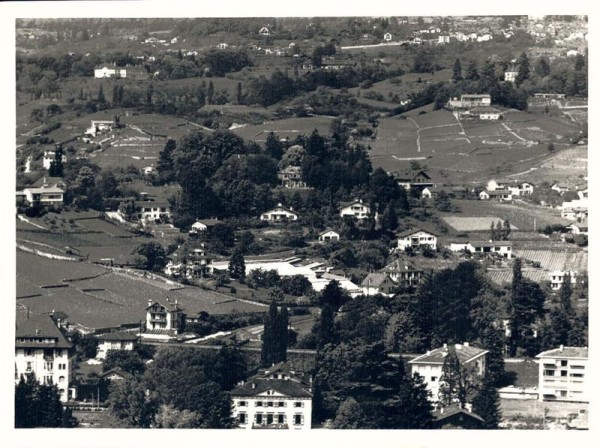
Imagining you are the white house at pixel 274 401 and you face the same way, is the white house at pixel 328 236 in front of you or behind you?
behind

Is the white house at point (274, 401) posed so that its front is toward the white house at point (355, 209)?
no

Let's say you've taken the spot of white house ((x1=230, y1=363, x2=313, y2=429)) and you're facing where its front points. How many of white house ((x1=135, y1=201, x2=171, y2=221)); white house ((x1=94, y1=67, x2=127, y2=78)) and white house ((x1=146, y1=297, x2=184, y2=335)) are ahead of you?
0

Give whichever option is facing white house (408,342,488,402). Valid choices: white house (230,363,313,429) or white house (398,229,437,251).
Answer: white house (398,229,437,251)

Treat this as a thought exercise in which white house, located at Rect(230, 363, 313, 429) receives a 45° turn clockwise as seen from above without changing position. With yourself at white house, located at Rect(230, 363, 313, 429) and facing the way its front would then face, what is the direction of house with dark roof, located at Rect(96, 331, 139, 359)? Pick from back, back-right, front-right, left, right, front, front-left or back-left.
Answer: right

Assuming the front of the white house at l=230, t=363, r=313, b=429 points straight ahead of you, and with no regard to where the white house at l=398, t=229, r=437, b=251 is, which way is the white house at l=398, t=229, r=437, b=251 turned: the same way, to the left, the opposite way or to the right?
the same way

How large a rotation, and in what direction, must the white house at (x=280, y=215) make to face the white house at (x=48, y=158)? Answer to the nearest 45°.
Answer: approximately 90° to its right

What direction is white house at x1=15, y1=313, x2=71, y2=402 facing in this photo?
toward the camera

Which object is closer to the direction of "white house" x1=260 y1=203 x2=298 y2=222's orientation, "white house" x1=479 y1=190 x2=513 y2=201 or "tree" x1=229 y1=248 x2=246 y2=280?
the tree

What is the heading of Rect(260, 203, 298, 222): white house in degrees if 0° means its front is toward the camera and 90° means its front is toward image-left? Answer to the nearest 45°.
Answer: approximately 0°

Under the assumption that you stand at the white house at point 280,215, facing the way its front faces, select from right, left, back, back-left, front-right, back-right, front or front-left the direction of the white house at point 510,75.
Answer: left

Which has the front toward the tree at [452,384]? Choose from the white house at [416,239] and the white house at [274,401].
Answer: the white house at [416,239]

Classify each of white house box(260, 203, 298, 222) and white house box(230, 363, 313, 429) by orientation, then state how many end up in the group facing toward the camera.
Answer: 2

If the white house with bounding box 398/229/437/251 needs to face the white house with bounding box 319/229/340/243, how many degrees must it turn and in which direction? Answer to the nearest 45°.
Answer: approximately 90° to its right

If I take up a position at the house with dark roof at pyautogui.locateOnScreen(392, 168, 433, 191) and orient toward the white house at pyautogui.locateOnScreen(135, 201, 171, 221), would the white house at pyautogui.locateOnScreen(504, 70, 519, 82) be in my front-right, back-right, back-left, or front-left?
back-right

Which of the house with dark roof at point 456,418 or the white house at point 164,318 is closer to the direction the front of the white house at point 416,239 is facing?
the house with dark roof

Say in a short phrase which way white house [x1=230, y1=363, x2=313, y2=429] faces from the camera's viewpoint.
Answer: facing the viewer

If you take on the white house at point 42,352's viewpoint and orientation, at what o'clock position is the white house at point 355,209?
the white house at point 355,209 is roughly at 8 o'clock from the white house at point 42,352.

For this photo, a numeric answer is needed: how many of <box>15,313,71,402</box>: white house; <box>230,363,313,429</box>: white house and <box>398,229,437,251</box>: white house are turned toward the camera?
3

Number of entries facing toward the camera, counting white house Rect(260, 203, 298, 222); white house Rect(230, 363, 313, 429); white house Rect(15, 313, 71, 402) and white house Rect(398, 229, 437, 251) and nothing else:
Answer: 4

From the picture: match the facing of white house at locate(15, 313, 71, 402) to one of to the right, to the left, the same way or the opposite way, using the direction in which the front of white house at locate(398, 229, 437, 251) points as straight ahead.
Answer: the same way

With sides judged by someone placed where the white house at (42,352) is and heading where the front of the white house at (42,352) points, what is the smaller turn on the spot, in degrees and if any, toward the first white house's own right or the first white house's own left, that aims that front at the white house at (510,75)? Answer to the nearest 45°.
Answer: approximately 135° to the first white house's own left
